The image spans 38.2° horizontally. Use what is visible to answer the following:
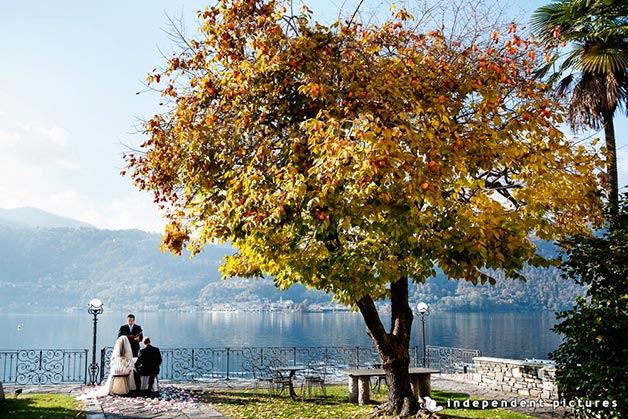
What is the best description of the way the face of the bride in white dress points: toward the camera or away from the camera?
away from the camera

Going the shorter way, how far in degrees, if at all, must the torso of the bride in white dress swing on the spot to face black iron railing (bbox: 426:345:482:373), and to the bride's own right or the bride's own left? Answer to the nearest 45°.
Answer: approximately 45° to the bride's own right

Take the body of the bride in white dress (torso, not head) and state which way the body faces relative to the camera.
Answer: away from the camera
